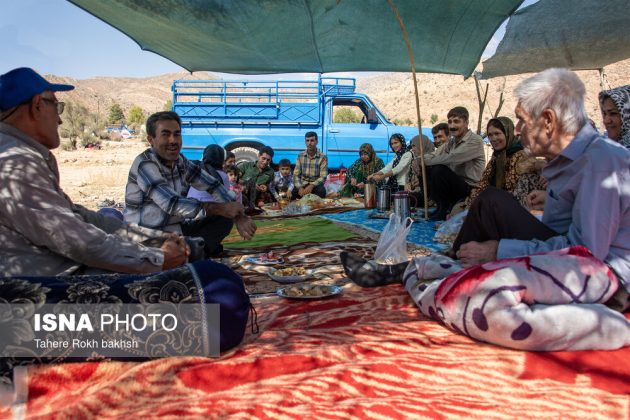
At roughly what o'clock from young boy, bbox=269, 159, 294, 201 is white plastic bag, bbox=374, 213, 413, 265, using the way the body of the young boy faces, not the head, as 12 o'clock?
The white plastic bag is roughly at 12 o'clock from the young boy.

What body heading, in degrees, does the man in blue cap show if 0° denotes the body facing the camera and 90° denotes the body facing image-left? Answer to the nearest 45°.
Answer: approximately 270°

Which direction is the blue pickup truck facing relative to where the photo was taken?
to the viewer's right

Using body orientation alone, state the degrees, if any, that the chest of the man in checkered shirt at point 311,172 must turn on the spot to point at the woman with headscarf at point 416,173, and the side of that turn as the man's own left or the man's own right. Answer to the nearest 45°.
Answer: approximately 45° to the man's own left

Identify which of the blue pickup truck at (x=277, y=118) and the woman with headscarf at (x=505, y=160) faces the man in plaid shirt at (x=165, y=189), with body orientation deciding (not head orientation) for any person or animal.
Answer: the woman with headscarf

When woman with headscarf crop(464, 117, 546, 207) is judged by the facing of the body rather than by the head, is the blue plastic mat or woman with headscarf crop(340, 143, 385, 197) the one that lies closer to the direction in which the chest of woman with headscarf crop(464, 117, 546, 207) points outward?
the blue plastic mat

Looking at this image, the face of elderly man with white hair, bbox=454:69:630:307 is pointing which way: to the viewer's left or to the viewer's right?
to the viewer's left

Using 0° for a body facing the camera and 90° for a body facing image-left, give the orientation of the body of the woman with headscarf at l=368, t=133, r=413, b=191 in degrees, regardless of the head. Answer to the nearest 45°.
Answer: approximately 45°

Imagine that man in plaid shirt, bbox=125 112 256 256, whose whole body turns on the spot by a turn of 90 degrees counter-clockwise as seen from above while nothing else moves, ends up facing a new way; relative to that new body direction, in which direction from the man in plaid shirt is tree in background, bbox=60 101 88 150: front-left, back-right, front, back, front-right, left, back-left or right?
front-left
